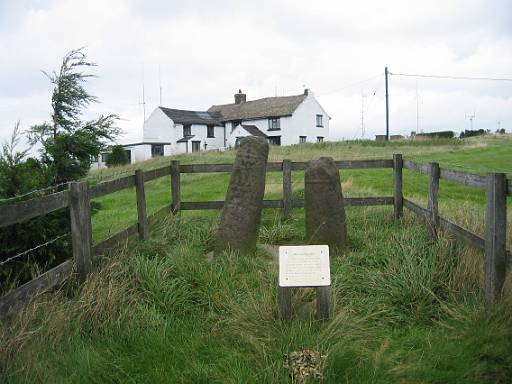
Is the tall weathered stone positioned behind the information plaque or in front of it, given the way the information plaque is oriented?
behind

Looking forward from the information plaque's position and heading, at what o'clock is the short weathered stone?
The short weathered stone is roughly at 6 o'clock from the information plaque.

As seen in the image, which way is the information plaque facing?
toward the camera
